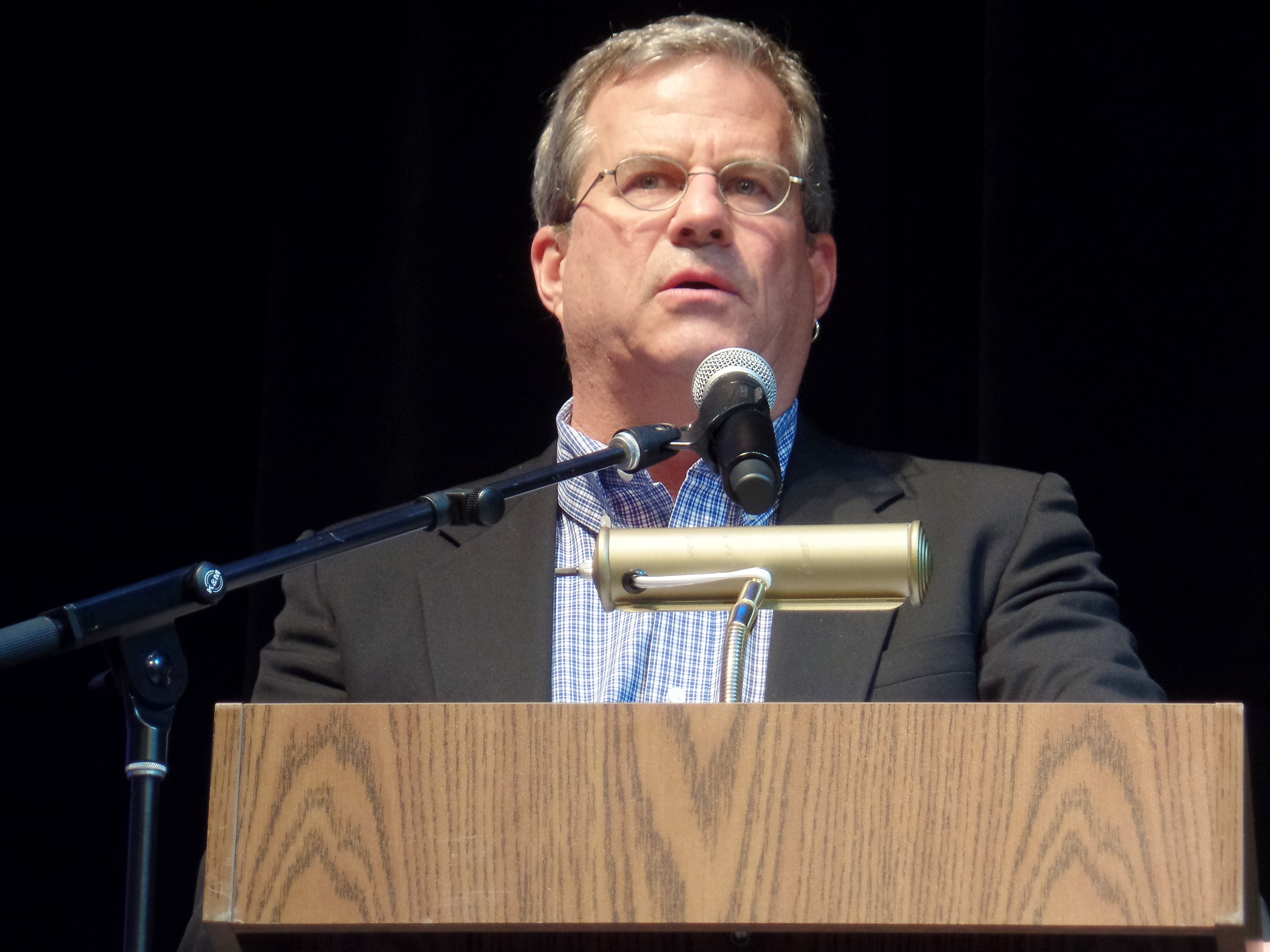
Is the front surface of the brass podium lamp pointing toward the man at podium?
yes

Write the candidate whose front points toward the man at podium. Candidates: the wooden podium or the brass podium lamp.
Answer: the brass podium lamp

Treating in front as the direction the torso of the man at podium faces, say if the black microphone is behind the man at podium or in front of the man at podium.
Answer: in front

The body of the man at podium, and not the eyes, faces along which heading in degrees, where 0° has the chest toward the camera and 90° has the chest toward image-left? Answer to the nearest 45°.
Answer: approximately 0°

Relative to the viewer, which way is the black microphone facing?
away from the camera

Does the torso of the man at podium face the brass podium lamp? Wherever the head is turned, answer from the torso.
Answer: yes

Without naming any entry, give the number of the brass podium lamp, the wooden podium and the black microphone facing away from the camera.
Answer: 2

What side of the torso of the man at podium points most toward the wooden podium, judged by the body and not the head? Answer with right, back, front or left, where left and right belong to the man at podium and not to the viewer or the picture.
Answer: front

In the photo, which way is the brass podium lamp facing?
away from the camera

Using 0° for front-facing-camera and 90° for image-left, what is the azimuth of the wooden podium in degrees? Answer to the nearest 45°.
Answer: approximately 0°

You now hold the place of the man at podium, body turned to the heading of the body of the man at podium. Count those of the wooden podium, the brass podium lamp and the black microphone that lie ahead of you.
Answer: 3
